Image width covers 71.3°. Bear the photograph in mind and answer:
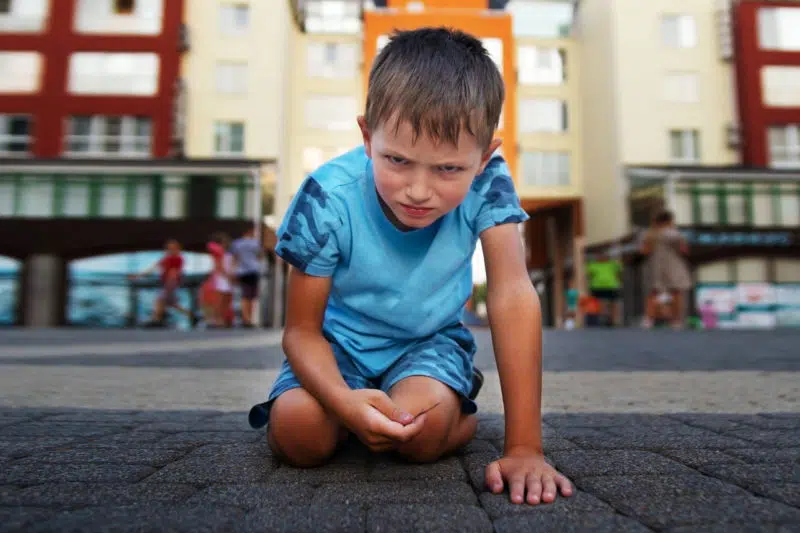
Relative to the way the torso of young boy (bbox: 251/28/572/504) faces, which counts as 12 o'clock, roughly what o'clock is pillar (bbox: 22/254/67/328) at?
The pillar is roughly at 5 o'clock from the young boy.

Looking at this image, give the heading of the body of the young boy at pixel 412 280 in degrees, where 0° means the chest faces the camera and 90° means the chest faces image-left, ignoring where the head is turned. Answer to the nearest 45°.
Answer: approximately 0°
